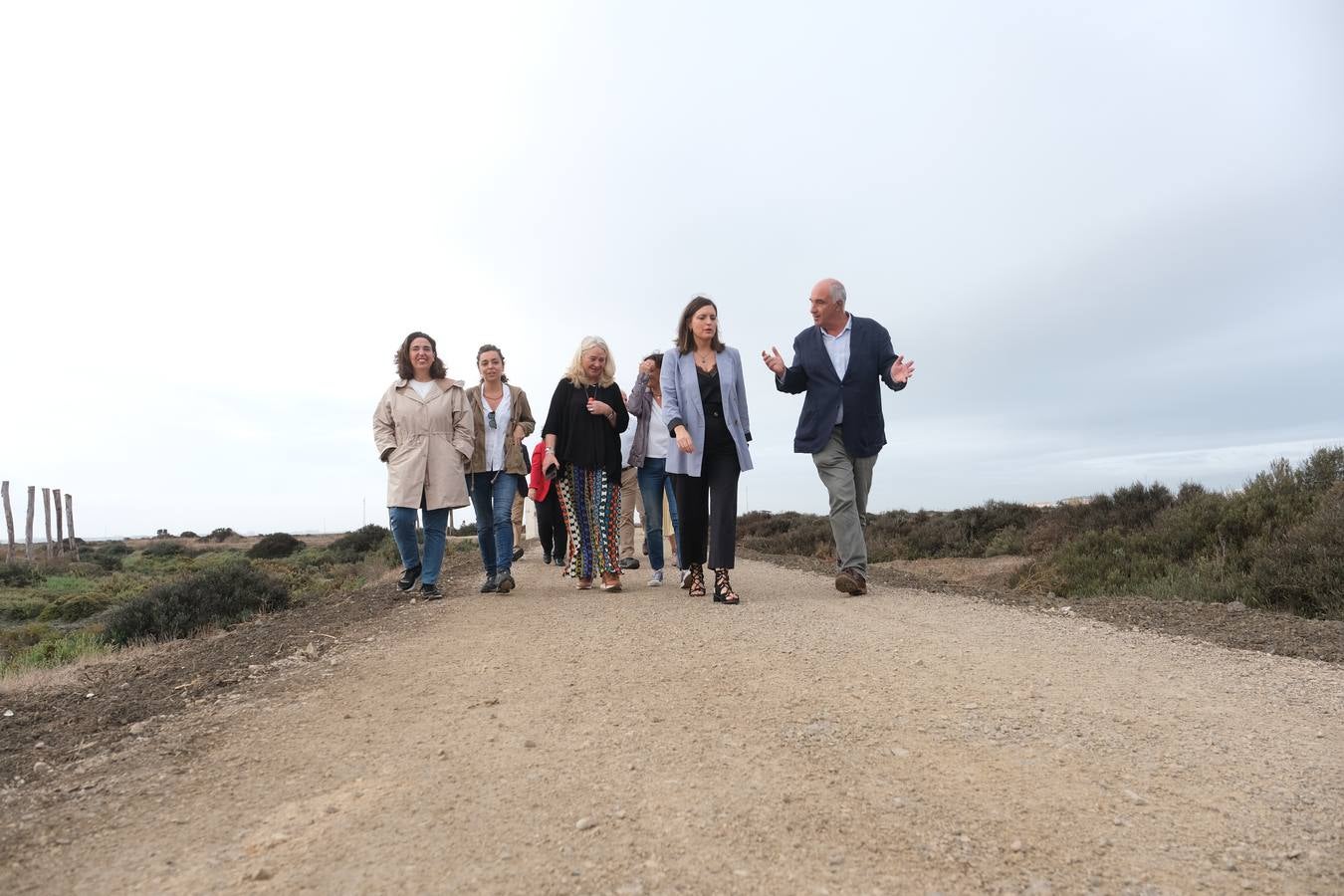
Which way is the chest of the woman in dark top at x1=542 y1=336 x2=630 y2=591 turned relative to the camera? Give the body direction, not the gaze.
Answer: toward the camera

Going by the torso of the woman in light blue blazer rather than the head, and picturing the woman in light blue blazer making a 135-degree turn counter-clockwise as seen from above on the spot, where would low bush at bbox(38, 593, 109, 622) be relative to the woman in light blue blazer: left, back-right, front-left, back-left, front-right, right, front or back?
left

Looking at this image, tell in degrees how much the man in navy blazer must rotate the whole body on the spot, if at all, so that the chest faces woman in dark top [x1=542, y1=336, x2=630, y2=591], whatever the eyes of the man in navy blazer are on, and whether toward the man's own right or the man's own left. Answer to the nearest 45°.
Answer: approximately 90° to the man's own right

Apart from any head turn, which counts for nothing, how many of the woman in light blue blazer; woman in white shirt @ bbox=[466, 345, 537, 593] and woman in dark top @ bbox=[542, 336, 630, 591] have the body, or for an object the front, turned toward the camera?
3

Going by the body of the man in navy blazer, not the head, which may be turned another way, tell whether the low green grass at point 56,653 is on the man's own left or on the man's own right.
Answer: on the man's own right

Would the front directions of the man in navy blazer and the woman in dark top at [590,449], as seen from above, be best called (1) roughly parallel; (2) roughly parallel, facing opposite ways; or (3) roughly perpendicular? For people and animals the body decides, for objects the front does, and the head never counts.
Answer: roughly parallel

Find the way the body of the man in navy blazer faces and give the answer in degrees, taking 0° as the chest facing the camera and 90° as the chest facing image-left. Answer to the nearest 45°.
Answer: approximately 0°

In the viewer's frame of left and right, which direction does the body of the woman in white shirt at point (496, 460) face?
facing the viewer

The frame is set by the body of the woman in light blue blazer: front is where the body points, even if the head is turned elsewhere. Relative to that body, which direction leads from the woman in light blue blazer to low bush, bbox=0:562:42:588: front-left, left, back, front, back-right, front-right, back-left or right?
back-right

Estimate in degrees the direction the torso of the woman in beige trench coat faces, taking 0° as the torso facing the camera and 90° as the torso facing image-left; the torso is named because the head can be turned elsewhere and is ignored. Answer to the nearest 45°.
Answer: approximately 0°
